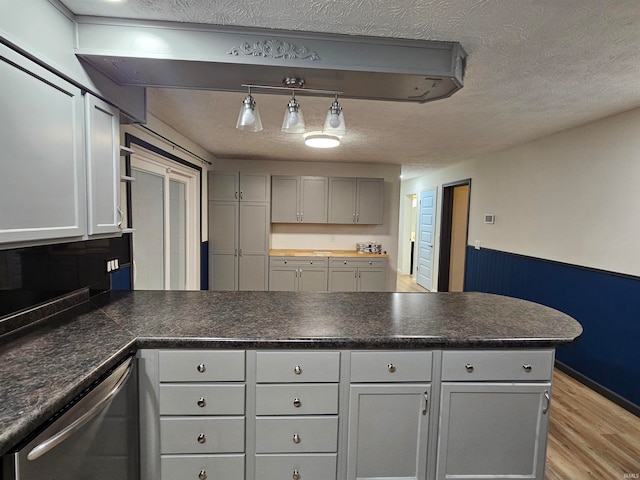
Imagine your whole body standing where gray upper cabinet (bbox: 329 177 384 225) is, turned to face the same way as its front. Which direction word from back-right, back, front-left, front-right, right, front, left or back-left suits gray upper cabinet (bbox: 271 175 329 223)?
right

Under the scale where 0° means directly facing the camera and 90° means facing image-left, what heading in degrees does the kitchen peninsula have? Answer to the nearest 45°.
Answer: approximately 0°

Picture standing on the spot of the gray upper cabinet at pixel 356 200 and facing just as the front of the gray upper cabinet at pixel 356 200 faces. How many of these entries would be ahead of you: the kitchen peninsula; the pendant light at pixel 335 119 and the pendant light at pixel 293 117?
3

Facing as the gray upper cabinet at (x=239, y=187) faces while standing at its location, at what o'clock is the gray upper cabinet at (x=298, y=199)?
the gray upper cabinet at (x=298, y=199) is roughly at 9 o'clock from the gray upper cabinet at (x=239, y=187).

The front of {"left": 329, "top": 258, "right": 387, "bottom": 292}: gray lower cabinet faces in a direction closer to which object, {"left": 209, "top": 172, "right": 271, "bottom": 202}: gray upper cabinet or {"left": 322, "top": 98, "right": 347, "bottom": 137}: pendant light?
the pendant light

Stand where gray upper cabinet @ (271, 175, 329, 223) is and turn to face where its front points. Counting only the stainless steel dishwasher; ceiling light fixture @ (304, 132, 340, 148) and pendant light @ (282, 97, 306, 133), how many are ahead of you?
3

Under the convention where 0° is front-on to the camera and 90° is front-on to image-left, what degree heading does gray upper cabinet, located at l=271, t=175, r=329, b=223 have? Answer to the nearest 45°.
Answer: approximately 0°

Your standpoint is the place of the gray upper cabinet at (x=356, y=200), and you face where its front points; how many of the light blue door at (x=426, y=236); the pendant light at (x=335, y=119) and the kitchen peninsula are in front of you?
2

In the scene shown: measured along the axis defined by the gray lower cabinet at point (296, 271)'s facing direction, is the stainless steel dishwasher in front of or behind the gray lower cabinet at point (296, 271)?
in front
